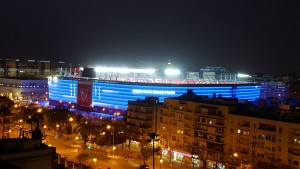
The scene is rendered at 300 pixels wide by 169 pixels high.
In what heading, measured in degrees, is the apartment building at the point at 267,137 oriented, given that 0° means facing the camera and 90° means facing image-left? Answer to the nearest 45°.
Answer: approximately 45°

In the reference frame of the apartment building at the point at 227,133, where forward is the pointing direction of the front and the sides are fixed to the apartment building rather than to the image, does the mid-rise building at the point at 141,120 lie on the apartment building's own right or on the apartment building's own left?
on the apartment building's own right

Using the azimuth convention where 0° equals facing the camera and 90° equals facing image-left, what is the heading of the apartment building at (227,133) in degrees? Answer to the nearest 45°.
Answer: approximately 45°

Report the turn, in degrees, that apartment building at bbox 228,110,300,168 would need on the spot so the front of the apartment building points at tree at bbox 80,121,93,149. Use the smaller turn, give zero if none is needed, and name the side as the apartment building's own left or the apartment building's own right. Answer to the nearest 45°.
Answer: approximately 45° to the apartment building's own right

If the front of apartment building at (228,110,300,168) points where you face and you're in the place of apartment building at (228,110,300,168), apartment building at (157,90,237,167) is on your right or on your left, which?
on your right

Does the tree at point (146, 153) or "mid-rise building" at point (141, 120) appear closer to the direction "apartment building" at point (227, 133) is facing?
the tree
